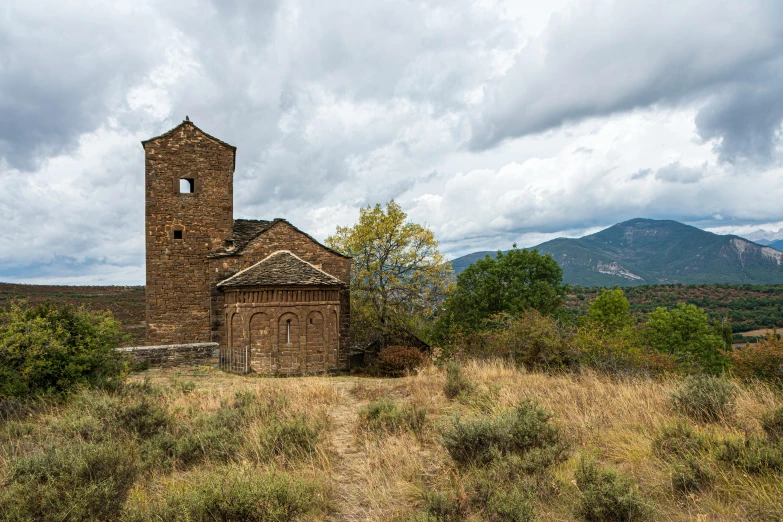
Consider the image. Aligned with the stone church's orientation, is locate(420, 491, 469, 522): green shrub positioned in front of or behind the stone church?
behind

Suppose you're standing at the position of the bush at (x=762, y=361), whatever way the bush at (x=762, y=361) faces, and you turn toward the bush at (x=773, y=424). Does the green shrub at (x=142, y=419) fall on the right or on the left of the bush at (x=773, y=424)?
right

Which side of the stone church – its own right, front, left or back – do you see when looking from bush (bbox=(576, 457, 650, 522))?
back

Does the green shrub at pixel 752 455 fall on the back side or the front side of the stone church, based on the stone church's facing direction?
on the back side

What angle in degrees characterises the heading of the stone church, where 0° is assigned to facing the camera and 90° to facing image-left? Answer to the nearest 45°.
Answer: approximately 180°

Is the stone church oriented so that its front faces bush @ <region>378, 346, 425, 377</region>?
no

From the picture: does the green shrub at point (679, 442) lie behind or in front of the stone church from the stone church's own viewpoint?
behind

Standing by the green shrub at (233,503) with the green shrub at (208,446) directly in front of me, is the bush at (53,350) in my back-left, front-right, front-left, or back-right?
front-left

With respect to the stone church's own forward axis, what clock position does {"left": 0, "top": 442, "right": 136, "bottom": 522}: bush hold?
The bush is roughly at 6 o'clock from the stone church.

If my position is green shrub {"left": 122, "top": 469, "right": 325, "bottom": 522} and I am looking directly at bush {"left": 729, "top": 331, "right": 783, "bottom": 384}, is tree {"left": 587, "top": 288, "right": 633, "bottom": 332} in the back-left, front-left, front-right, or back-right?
front-left

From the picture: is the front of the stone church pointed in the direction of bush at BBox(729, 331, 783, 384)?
no

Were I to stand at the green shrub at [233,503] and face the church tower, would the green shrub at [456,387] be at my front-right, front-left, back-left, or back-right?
front-right
